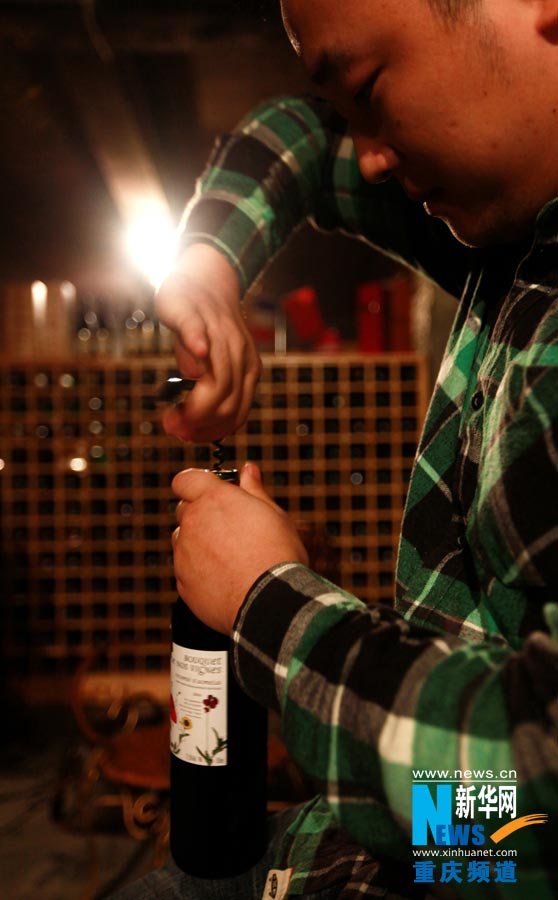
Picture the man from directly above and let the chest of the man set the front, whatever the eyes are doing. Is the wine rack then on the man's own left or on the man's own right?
on the man's own right

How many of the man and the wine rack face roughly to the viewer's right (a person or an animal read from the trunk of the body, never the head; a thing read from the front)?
0

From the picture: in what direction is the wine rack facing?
toward the camera

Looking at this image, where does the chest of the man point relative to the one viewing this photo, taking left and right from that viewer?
facing the viewer and to the left of the viewer

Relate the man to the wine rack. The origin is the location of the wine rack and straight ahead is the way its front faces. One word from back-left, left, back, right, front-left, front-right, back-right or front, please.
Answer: front
